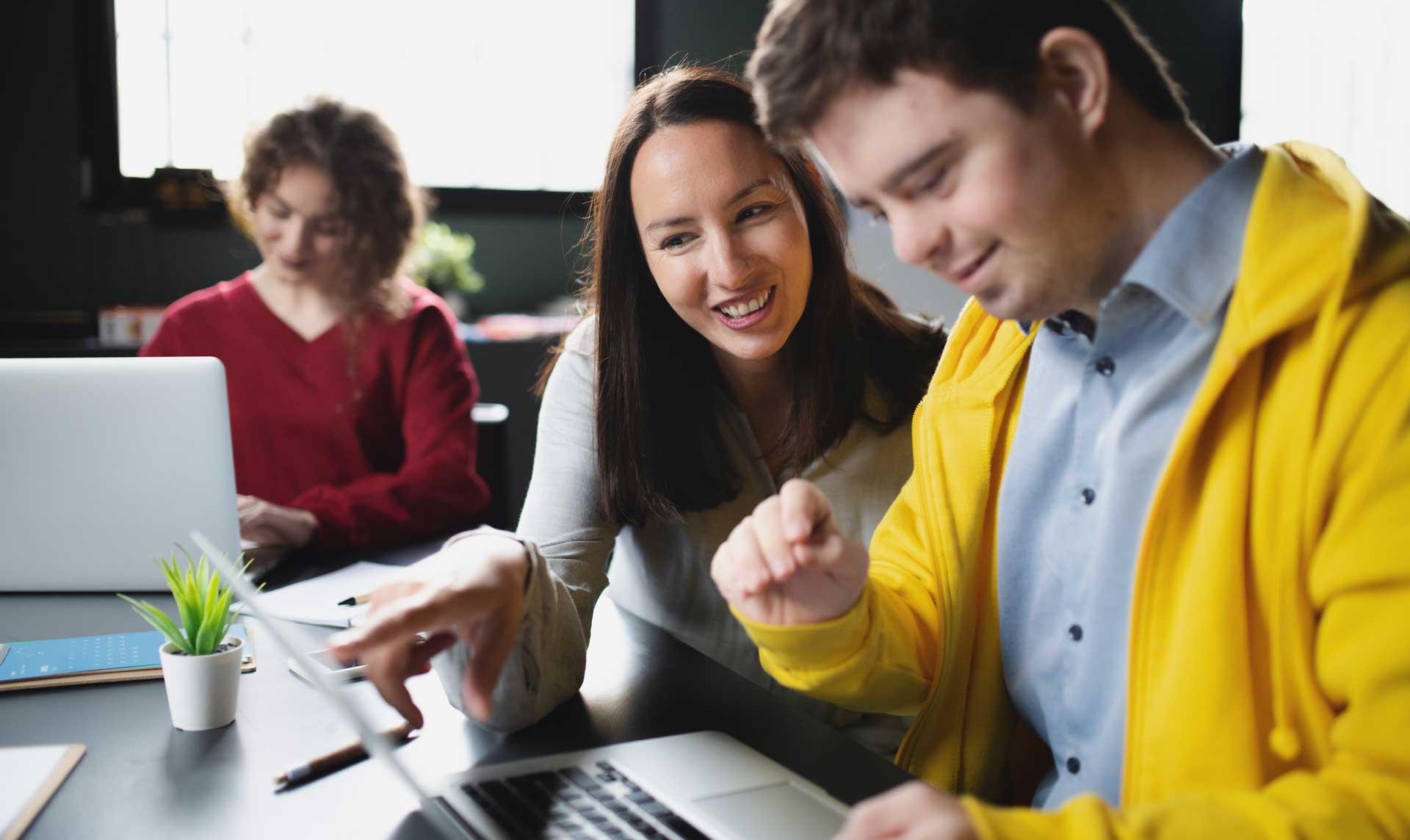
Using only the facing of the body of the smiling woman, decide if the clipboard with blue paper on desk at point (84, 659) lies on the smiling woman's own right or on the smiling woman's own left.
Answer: on the smiling woman's own right

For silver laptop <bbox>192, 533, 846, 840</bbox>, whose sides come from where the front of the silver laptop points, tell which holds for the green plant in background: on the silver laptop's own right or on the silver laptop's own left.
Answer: on the silver laptop's own left

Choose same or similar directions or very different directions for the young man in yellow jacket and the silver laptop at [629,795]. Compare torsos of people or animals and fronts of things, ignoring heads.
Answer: very different directions

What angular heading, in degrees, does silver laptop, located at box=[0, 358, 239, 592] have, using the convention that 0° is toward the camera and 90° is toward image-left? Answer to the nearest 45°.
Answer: approximately 180°

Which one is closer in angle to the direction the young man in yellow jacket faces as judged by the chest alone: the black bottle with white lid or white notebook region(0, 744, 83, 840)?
the white notebook

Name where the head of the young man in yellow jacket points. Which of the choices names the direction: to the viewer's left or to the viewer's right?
to the viewer's left

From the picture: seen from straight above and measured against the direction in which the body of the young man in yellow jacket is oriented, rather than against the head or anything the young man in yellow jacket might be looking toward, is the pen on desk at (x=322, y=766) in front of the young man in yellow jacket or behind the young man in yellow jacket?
in front

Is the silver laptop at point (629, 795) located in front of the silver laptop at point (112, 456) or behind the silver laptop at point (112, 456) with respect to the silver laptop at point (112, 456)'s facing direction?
behind

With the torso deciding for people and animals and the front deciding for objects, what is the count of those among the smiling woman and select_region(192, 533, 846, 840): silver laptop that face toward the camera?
1

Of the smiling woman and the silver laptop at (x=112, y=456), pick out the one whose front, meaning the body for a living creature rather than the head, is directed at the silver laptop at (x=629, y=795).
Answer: the smiling woman

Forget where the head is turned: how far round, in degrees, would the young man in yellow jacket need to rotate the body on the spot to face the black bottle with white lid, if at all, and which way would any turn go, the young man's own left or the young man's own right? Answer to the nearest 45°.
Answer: approximately 90° to the young man's own right

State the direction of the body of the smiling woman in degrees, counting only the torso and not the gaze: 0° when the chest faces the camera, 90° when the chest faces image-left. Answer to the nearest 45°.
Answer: approximately 0°

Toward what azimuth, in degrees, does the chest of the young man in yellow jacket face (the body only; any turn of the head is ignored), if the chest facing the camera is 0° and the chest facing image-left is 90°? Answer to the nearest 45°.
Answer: approximately 45°

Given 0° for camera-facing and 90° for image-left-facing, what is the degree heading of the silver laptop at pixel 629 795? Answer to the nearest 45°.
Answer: approximately 225°

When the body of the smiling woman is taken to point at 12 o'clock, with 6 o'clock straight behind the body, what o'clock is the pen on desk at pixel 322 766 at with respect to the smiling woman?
The pen on desk is roughly at 1 o'clock from the smiling woman.

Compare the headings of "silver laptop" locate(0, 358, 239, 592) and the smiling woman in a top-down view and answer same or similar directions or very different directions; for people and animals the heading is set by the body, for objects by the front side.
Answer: very different directions

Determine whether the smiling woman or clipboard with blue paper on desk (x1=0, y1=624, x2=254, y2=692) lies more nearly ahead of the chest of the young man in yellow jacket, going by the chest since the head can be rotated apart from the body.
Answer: the clipboard with blue paper on desk

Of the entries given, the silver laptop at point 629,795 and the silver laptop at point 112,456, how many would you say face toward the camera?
0
